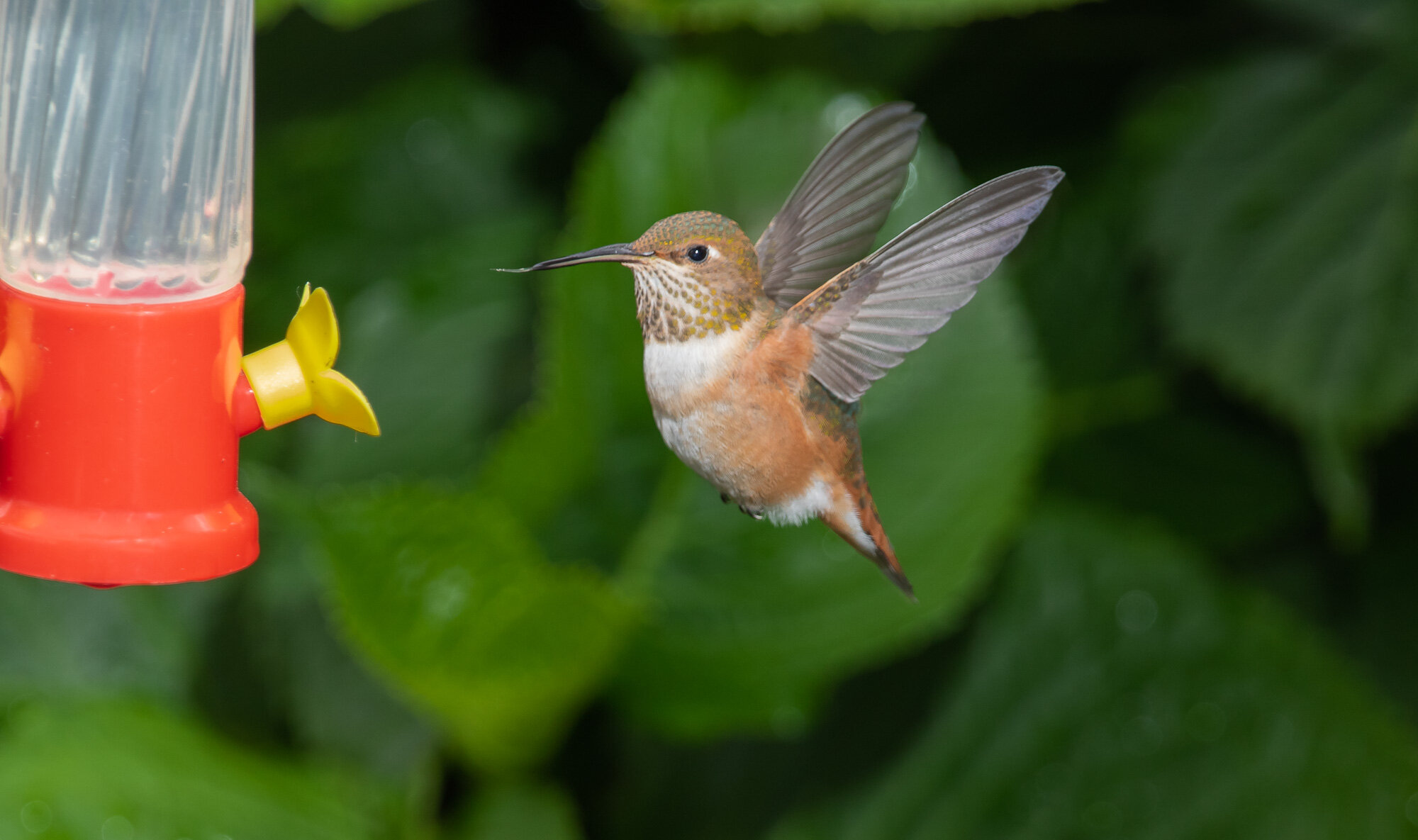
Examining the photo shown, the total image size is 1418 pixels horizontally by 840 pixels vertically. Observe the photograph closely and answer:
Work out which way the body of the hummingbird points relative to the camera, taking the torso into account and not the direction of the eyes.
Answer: to the viewer's left

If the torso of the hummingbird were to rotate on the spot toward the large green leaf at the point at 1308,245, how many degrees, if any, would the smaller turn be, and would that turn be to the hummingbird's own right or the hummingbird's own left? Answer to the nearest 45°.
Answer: approximately 135° to the hummingbird's own right

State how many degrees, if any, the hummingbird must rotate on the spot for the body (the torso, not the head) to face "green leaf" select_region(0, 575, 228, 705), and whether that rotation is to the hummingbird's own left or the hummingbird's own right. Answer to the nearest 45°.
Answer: approximately 45° to the hummingbird's own right
